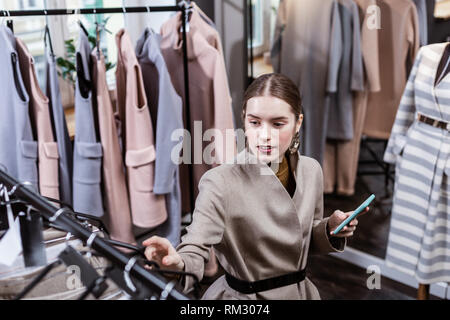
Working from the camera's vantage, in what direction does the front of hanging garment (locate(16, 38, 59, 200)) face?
facing the viewer and to the right of the viewer

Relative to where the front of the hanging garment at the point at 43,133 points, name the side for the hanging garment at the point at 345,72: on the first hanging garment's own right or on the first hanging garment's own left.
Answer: on the first hanging garment's own left

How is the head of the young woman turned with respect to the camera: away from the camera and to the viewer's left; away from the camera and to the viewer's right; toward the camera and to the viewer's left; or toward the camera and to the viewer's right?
toward the camera and to the viewer's left

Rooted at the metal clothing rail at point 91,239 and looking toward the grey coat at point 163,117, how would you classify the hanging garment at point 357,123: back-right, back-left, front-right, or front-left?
front-right
